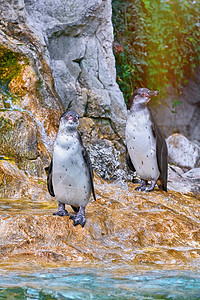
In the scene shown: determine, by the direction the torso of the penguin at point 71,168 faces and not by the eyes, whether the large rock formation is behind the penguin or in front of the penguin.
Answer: behind

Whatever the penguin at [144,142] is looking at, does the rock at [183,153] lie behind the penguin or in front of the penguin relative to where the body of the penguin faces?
behind

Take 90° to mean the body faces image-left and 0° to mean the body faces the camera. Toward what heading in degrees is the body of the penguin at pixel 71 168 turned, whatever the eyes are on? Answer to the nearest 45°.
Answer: approximately 0°

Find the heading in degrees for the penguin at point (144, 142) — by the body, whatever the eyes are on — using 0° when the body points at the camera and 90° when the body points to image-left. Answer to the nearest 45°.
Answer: approximately 45°

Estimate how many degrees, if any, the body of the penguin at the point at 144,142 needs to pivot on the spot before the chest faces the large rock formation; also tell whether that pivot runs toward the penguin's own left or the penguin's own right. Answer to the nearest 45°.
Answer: approximately 90° to the penguin's own right
